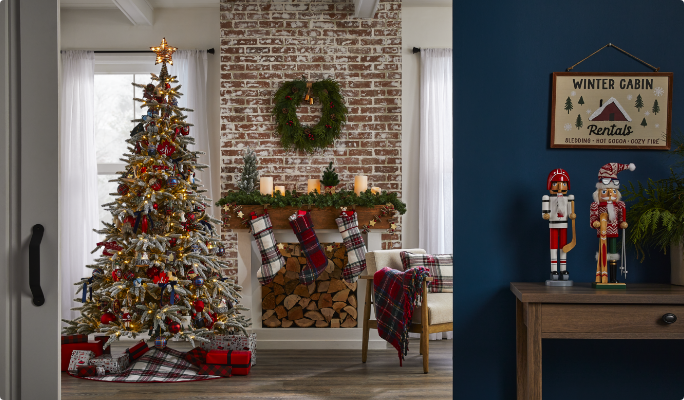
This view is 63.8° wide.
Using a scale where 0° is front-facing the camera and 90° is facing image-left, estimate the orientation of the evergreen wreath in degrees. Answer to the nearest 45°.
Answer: approximately 0°

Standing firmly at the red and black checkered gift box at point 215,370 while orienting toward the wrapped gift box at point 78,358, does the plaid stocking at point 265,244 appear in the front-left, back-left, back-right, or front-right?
back-right

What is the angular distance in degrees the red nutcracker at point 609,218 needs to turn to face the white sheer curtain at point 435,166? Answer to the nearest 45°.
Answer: approximately 135° to its right

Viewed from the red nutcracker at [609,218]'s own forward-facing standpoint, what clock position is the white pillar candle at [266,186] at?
The white pillar candle is roughly at 4 o'clock from the red nutcracker.

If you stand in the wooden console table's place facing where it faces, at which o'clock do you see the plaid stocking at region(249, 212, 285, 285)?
The plaid stocking is roughly at 4 o'clock from the wooden console table.

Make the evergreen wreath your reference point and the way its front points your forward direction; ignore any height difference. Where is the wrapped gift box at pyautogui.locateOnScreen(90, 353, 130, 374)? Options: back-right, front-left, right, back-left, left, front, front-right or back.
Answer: front-right

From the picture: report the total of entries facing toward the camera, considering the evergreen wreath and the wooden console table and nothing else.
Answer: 2

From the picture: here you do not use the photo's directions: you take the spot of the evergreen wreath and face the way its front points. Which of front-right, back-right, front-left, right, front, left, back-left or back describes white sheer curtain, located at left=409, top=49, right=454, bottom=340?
left

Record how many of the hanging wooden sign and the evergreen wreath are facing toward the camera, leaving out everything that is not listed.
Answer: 2

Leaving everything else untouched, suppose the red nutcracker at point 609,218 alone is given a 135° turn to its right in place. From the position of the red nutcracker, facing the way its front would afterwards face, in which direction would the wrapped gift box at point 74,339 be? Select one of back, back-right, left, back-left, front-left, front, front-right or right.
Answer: front-left
